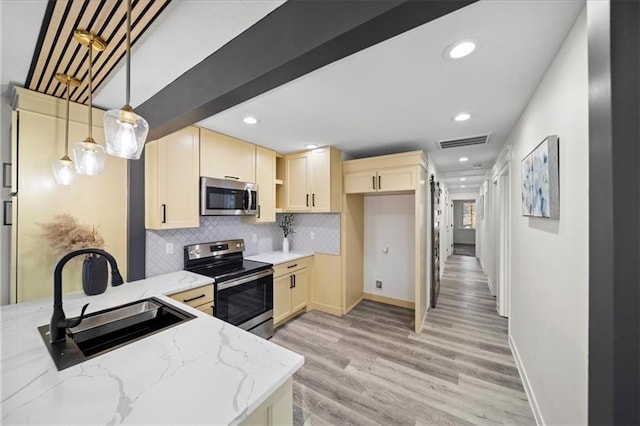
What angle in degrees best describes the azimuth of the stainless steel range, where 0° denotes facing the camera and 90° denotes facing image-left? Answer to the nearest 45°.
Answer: approximately 315°

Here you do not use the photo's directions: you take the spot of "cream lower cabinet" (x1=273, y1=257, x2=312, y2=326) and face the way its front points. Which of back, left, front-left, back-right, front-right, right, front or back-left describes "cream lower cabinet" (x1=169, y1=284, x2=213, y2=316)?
right

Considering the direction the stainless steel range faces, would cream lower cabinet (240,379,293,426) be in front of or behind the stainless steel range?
in front

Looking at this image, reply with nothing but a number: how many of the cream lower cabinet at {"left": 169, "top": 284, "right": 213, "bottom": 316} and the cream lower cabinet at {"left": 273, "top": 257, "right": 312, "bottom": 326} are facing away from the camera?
0

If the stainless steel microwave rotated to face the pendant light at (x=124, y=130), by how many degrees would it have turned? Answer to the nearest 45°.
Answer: approximately 45° to its right

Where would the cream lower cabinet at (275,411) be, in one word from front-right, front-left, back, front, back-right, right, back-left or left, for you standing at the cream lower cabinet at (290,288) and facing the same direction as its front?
front-right
